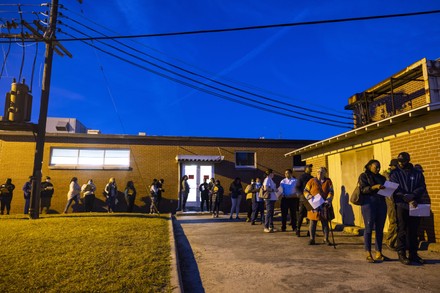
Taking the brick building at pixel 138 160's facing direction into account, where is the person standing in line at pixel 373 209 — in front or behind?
in front

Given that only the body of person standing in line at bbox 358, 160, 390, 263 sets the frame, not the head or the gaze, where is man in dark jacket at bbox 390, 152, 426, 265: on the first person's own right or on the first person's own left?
on the first person's own left

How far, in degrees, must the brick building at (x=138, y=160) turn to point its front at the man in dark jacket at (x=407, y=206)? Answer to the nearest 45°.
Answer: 0° — it already faces them

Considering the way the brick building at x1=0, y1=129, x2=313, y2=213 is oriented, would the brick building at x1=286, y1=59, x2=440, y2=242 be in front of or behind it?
in front
